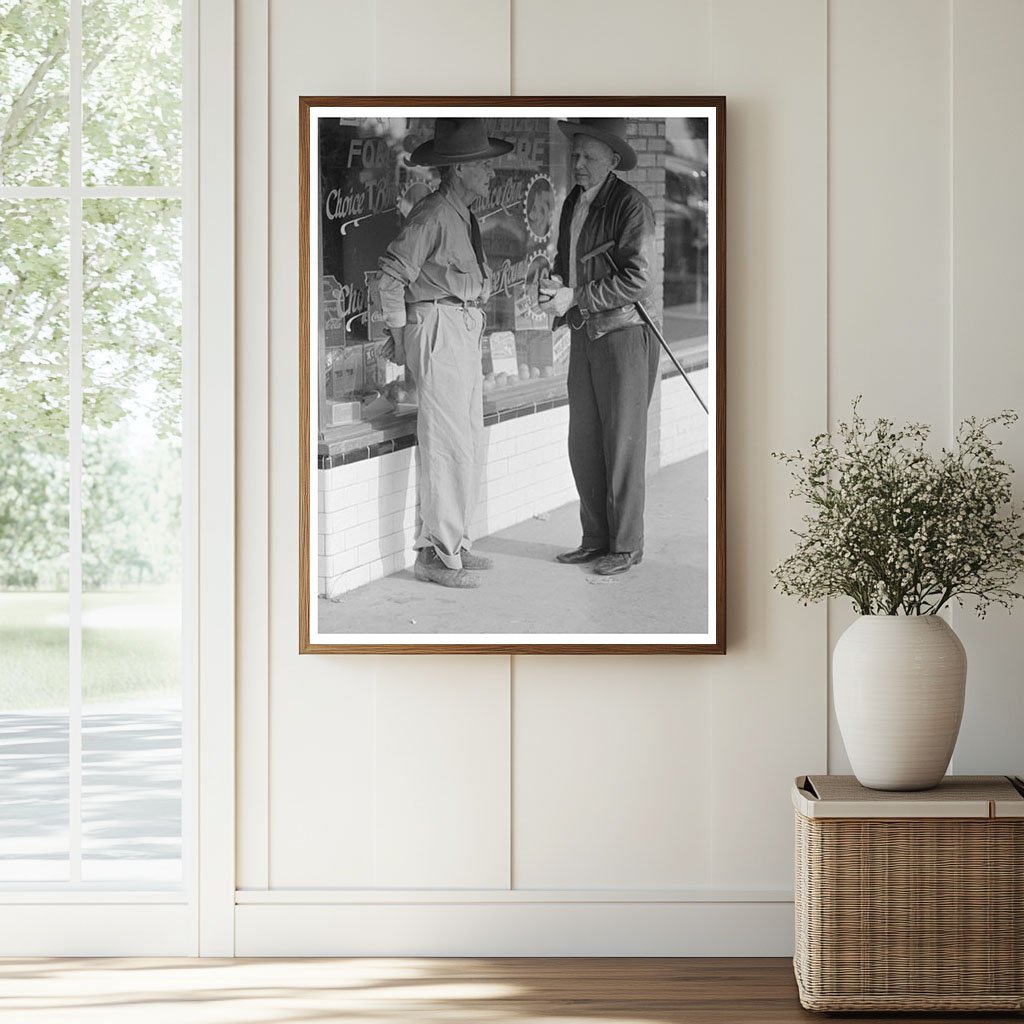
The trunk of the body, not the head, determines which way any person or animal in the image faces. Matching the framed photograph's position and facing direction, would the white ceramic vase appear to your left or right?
on your left

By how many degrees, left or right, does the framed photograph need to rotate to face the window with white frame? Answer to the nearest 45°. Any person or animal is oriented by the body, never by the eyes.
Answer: approximately 90° to its right

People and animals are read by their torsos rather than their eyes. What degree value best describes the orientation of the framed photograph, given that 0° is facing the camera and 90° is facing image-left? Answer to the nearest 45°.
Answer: approximately 0°
